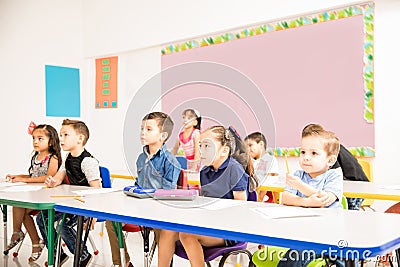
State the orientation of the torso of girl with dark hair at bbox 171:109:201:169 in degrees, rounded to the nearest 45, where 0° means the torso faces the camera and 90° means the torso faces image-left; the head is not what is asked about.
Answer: approximately 45°

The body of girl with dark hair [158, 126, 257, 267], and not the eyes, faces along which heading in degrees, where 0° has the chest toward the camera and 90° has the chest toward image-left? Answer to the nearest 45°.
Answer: approximately 45°

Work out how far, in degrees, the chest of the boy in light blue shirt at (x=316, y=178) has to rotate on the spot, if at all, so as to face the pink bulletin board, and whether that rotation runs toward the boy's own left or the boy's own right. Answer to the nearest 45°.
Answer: approximately 135° to the boy's own right

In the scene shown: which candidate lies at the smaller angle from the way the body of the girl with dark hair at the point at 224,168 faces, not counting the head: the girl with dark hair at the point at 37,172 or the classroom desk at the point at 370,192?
the girl with dark hair

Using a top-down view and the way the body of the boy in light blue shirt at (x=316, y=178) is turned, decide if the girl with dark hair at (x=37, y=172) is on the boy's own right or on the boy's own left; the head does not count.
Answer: on the boy's own right
